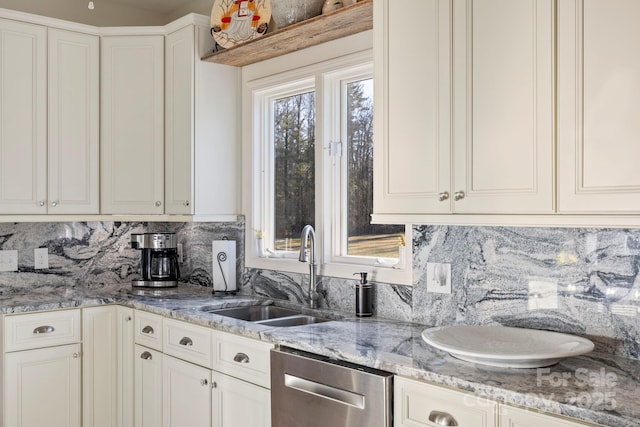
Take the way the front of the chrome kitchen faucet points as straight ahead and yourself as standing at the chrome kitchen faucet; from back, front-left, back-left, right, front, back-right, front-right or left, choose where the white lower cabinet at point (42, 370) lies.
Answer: front-right

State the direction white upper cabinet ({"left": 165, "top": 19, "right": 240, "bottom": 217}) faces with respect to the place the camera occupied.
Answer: facing the viewer and to the left of the viewer

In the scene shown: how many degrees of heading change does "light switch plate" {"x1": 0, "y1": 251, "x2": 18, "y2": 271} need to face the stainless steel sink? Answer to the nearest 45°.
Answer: approximately 45° to its left

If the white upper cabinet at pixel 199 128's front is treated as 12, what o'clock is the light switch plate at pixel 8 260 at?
The light switch plate is roughly at 2 o'clock from the white upper cabinet.

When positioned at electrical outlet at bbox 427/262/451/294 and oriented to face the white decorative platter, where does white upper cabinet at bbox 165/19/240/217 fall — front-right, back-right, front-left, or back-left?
back-right

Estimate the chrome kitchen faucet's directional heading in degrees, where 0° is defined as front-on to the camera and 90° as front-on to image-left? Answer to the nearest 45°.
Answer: approximately 45°

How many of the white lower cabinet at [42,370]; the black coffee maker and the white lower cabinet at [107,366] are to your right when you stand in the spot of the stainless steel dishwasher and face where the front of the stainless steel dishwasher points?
3

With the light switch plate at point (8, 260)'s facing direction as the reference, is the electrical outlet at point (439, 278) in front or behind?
in front

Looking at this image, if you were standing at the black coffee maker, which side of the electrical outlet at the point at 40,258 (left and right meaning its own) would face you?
left

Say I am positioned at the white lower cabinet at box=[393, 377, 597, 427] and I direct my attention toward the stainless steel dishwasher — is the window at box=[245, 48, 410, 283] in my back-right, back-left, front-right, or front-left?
front-right

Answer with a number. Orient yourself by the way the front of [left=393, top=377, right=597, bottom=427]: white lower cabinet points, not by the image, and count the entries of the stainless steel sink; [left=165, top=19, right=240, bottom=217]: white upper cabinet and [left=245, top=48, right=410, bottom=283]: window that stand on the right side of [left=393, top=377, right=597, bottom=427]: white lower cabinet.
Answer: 3

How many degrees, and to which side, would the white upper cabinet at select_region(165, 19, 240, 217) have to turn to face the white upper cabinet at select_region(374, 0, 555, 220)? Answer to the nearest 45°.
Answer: approximately 90° to its left

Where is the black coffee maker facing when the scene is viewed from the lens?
facing the viewer

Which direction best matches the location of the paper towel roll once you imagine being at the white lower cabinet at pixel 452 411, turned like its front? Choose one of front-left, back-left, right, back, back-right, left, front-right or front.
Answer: right
